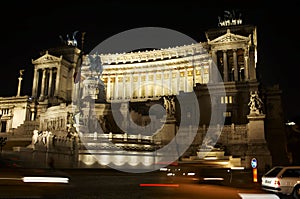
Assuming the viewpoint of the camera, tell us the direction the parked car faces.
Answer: facing away from the viewer and to the right of the viewer
